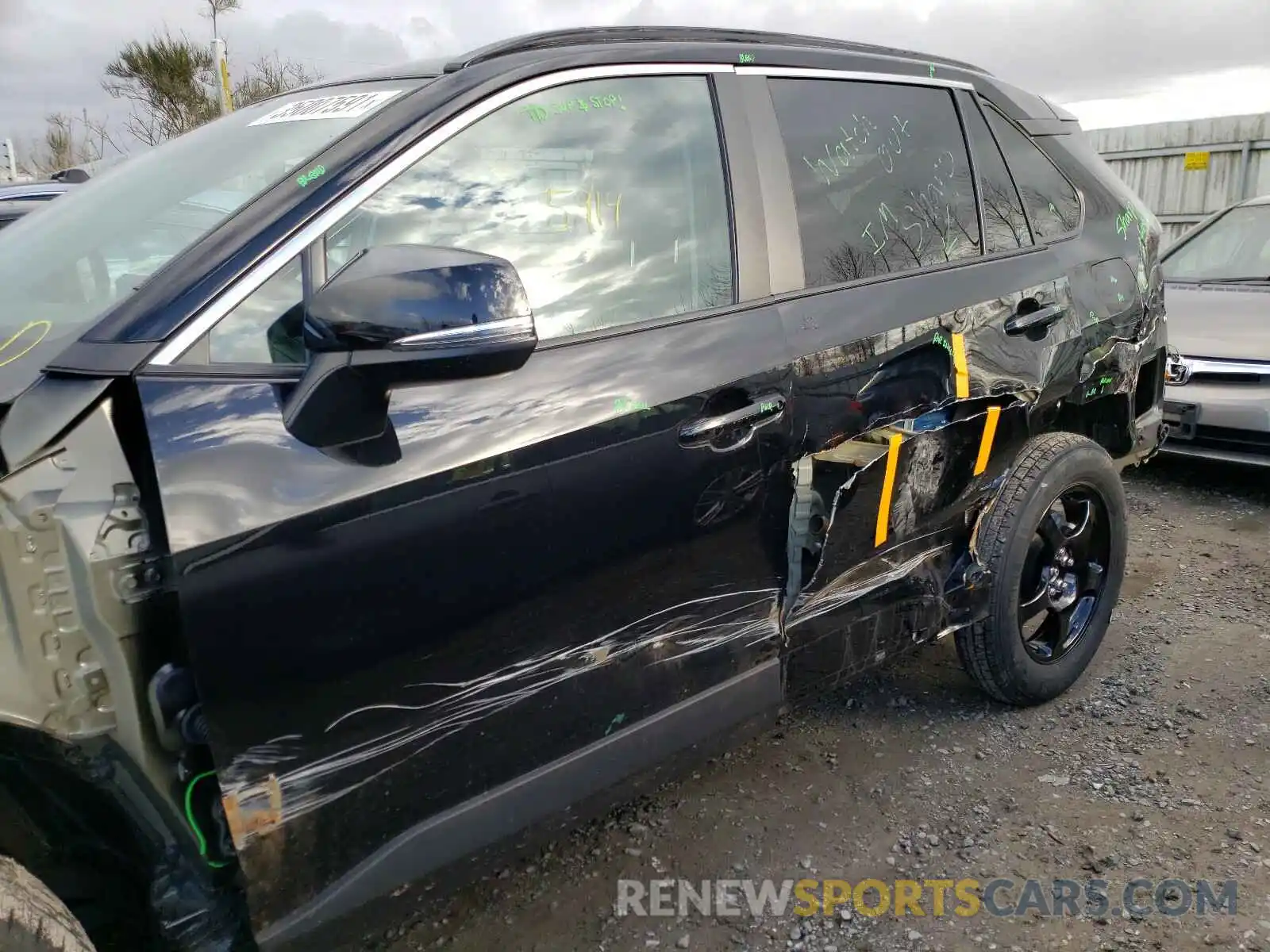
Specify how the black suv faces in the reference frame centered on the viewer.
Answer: facing the viewer and to the left of the viewer

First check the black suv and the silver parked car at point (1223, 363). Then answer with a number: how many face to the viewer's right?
0

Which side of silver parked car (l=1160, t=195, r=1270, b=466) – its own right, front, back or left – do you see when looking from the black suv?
front

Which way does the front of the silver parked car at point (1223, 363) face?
toward the camera

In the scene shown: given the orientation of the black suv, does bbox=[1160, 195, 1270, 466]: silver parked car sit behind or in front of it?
behind
